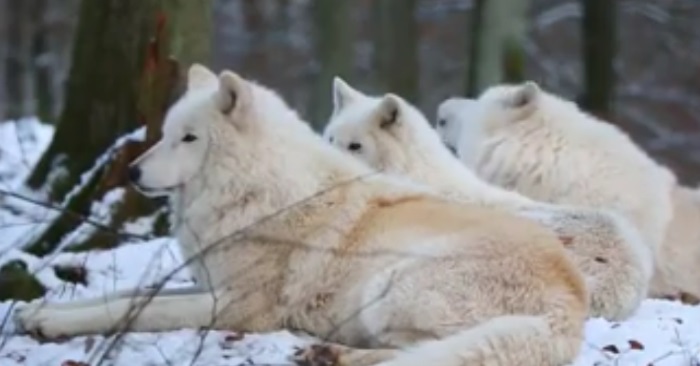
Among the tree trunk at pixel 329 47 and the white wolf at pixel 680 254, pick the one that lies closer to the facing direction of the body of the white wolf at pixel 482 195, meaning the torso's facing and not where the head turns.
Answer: the tree trunk

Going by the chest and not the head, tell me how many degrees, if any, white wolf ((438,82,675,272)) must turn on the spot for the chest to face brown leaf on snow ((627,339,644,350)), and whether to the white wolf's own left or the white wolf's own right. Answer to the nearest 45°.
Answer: approximately 90° to the white wolf's own left

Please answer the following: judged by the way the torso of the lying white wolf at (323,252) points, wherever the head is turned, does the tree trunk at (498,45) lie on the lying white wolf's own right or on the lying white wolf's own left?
on the lying white wolf's own right

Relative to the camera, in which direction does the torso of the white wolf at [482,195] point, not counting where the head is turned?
to the viewer's left

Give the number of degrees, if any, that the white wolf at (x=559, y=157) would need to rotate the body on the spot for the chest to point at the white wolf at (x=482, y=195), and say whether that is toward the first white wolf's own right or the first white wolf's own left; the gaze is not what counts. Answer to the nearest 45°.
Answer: approximately 90° to the first white wolf's own left

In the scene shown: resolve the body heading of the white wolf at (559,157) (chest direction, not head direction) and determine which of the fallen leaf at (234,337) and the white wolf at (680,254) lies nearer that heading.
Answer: the fallen leaf

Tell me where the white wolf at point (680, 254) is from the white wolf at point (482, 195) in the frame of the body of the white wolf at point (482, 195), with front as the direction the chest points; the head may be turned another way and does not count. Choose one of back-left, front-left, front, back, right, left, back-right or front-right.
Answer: back-right

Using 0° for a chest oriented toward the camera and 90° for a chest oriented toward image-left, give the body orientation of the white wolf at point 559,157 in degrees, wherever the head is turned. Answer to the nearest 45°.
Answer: approximately 90°

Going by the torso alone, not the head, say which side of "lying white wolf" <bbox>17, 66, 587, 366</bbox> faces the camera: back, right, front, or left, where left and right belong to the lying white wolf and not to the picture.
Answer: left

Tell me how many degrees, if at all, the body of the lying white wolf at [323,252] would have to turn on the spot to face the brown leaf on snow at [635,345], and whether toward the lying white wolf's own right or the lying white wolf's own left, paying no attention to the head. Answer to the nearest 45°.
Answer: approximately 180°

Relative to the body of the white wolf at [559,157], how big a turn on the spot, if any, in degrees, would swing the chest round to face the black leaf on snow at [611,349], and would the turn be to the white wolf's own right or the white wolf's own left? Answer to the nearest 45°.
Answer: approximately 90° to the white wolf's own left

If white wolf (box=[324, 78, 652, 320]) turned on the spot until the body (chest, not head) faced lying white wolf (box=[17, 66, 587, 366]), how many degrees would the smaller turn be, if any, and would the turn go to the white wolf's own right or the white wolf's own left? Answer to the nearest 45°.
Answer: approximately 45° to the white wolf's own left

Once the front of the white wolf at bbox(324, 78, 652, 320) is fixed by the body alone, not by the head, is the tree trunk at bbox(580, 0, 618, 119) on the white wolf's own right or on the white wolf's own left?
on the white wolf's own right
